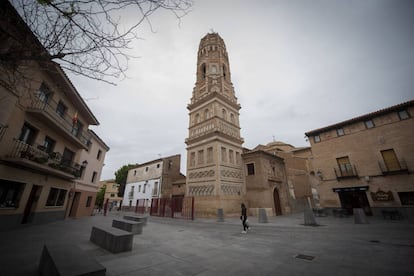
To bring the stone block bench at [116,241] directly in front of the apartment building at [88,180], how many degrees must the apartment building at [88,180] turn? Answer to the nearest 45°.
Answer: approximately 45° to its right

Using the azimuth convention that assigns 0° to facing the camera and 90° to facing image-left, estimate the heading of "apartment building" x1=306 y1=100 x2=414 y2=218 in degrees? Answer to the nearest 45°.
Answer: approximately 45°

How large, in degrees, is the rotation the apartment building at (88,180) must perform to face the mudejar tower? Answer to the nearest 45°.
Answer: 0° — it already faces it

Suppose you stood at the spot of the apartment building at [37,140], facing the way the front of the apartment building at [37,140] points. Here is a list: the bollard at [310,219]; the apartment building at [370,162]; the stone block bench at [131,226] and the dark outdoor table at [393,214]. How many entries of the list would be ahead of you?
4

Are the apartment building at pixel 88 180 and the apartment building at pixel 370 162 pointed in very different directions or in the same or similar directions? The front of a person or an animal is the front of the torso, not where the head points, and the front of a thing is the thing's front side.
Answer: very different directions

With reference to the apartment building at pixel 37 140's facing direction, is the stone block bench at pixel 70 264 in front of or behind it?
in front

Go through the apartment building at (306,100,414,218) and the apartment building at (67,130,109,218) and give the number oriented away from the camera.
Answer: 0

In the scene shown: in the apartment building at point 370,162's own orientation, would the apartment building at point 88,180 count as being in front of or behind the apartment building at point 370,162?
in front

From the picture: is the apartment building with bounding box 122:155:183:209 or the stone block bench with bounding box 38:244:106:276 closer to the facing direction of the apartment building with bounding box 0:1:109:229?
the stone block bench

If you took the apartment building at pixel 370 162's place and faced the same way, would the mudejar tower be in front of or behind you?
in front

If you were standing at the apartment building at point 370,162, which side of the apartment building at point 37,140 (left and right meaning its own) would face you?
front
